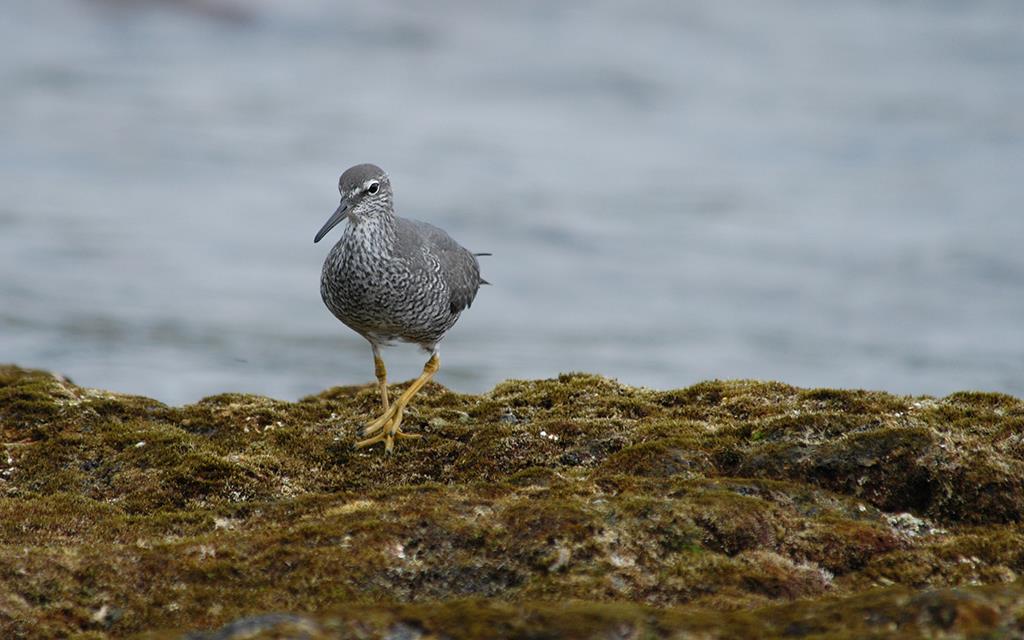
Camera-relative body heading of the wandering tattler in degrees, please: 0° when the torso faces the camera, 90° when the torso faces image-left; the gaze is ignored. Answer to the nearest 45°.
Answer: approximately 45°
